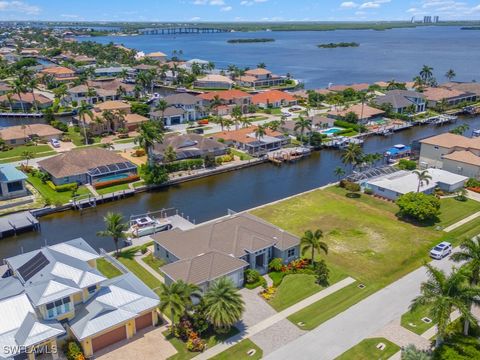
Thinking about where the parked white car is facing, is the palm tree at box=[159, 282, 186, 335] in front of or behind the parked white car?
in front

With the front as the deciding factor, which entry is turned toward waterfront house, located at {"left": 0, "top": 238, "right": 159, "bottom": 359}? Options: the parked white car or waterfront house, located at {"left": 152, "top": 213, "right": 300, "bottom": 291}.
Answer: the parked white car

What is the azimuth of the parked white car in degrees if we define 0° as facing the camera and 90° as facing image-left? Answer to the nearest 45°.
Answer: approximately 45°

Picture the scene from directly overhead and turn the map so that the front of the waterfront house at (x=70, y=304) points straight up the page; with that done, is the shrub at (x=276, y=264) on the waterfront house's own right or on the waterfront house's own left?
on the waterfront house's own left

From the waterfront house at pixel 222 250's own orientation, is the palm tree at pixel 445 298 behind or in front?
in front

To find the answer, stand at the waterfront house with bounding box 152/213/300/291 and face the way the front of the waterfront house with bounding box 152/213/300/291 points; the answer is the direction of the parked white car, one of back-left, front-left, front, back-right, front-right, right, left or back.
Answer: front-left

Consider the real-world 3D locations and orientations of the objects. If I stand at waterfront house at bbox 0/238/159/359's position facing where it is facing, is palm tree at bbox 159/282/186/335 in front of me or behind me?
in front
